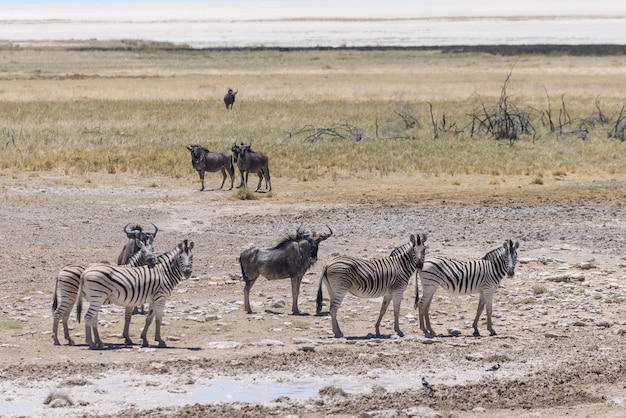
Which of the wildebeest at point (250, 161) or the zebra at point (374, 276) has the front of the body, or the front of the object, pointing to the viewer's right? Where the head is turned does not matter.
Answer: the zebra

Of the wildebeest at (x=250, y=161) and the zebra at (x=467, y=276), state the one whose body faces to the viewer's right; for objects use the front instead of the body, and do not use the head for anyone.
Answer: the zebra

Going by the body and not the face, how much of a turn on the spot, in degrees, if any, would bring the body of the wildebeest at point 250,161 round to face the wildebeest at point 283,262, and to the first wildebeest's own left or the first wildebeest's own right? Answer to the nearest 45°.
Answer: approximately 45° to the first wildebeest's own left

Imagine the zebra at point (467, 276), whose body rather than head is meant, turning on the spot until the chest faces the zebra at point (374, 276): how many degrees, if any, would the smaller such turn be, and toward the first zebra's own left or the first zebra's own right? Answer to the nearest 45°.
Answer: approximately 180°

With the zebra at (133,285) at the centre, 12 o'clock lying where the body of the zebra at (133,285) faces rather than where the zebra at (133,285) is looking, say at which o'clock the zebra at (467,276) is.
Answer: the zebra at (467,276) is roughly at 12 o'clock from the zebra at (133,285).

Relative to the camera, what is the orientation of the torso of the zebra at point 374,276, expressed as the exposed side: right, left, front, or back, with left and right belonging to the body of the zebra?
right

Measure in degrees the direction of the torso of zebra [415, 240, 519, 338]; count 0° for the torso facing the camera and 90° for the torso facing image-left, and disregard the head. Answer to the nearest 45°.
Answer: approximately 270°

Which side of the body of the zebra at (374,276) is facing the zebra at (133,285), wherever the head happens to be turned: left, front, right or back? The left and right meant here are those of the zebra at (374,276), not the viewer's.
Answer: back

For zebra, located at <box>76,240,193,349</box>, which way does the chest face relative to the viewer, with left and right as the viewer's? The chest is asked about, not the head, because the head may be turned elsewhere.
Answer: facing to the right of the viewer

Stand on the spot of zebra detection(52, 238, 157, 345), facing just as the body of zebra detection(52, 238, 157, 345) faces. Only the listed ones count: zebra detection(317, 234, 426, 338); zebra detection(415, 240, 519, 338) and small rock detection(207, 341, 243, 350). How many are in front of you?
3

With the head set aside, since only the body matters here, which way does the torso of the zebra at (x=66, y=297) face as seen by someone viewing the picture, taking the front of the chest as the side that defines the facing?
to the viewer's right
